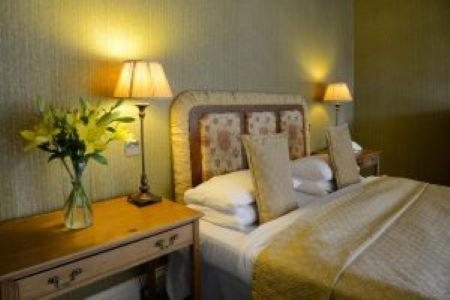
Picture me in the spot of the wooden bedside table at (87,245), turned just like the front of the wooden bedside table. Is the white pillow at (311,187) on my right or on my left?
on my left

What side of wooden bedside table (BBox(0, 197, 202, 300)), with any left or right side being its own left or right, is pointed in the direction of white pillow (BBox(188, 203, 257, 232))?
left

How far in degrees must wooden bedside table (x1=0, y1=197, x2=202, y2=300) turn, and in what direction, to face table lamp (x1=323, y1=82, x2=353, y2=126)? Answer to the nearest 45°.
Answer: approximately 90° to its left

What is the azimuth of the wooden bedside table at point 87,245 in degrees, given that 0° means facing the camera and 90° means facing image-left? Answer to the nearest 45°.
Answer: approximately 315°

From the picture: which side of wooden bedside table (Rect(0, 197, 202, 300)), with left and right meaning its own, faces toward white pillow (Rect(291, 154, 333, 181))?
left
